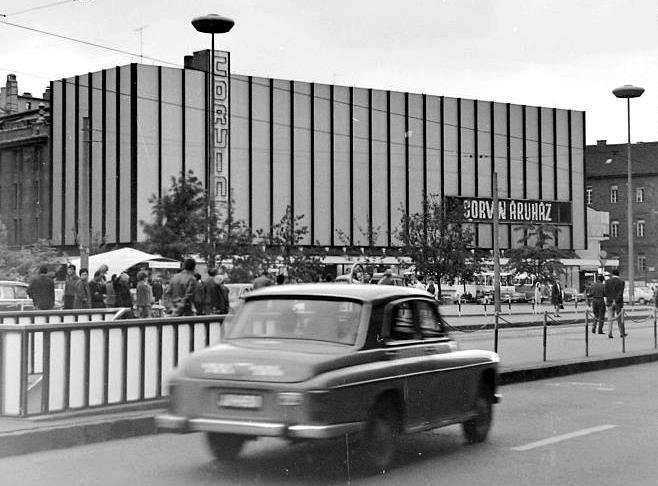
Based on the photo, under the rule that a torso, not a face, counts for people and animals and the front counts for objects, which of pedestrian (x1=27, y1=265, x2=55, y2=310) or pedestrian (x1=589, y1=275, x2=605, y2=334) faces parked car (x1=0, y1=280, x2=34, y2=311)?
pedestrian (x1=27, y1=265, x2=55, y2=310)

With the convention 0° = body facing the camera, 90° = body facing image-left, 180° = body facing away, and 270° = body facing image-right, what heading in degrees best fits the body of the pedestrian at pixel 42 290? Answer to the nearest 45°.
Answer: approximately 180°

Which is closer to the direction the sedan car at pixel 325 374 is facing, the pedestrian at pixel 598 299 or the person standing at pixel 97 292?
the pedestrian
